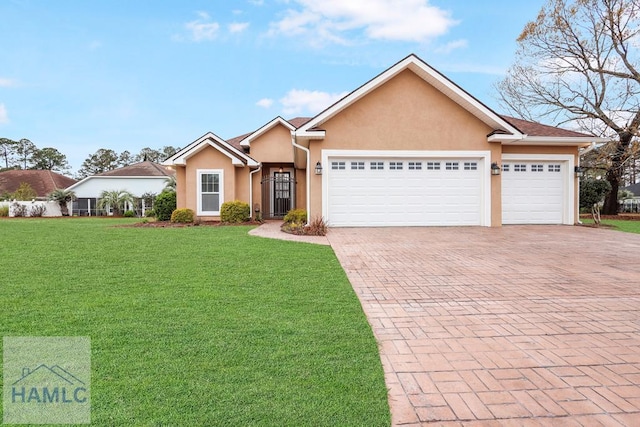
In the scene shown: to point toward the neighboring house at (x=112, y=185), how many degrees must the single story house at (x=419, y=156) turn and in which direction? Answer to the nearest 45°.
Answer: approximately 135° to its right

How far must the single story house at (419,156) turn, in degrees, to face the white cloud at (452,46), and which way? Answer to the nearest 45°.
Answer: approximately 180°

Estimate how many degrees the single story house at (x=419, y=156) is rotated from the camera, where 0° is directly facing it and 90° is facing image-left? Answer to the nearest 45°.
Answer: approximately 0°

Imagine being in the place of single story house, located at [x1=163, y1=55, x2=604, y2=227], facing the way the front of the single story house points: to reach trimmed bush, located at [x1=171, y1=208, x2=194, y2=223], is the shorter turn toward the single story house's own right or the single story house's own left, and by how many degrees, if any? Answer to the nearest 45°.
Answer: approximately 90° to the single story house's own right

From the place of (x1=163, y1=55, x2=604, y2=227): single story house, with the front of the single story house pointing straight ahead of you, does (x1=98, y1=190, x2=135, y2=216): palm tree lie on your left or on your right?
on your right

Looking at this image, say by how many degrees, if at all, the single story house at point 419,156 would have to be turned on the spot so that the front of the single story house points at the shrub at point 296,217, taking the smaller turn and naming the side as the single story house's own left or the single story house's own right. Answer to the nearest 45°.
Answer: approximately 90° to the single story house's own right
